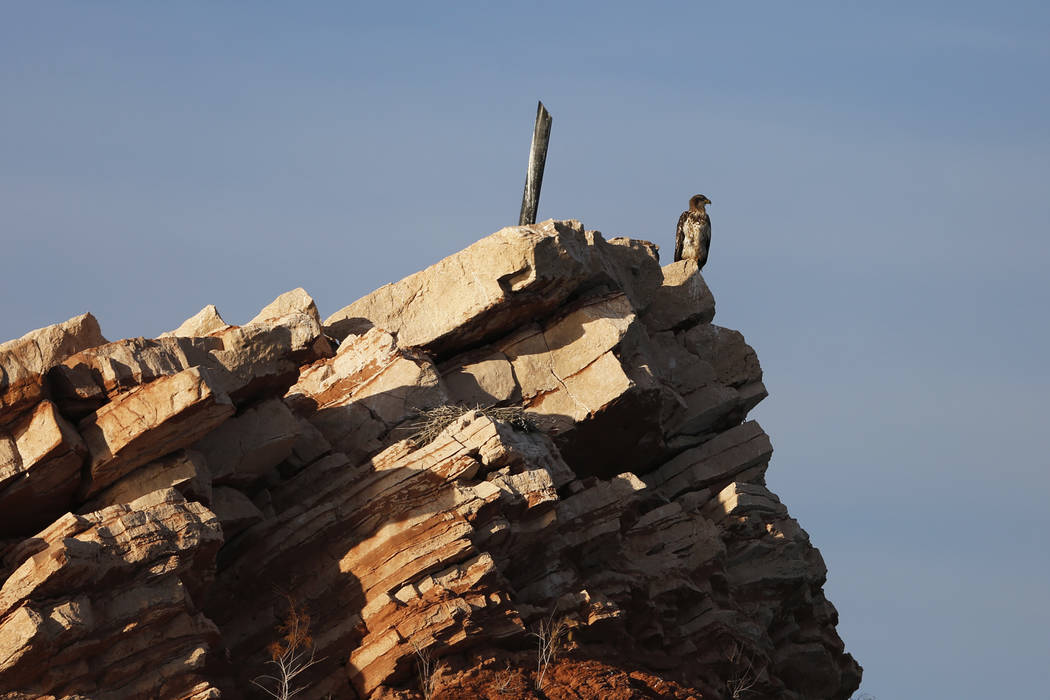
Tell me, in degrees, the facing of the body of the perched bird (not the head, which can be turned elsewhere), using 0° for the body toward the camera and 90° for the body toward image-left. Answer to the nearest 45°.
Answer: approximately 315°

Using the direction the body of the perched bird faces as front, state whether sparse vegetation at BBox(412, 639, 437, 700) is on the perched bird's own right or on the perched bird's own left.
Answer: on the perched bird's own right

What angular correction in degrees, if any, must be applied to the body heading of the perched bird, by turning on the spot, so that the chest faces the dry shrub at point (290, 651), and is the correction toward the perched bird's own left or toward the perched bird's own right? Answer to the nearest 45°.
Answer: approximately 90° to the perched bird's own right

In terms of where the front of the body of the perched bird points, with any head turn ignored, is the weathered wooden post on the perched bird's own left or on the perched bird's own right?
on the perched bird's own right

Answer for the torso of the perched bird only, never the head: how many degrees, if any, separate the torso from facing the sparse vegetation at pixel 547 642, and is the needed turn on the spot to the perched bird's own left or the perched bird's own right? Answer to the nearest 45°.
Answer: approximately 45° to the perched bird's own right

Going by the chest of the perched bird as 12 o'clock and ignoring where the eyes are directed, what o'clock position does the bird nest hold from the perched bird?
The bird nest is roughly at 2 o'clock from the perched bird.
